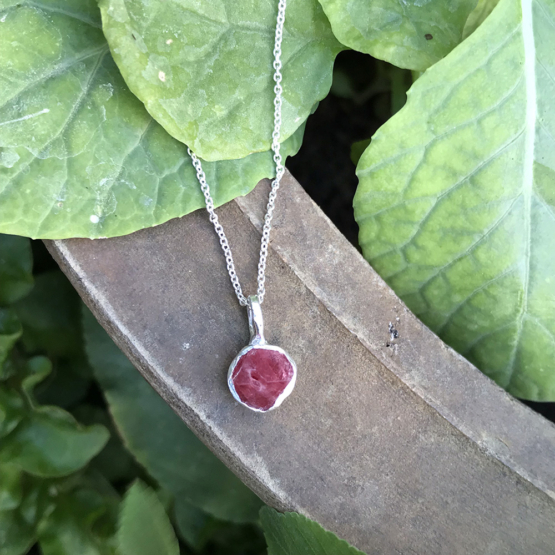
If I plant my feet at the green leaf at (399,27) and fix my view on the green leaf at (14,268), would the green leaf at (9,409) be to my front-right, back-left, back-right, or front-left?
front-left

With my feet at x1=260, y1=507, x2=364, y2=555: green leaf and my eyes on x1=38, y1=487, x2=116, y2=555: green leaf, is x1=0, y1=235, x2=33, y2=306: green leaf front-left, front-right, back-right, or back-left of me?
front-right

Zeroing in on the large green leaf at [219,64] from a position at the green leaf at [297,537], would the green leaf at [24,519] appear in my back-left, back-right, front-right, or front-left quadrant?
front-left

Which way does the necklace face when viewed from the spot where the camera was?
facing the viewer
